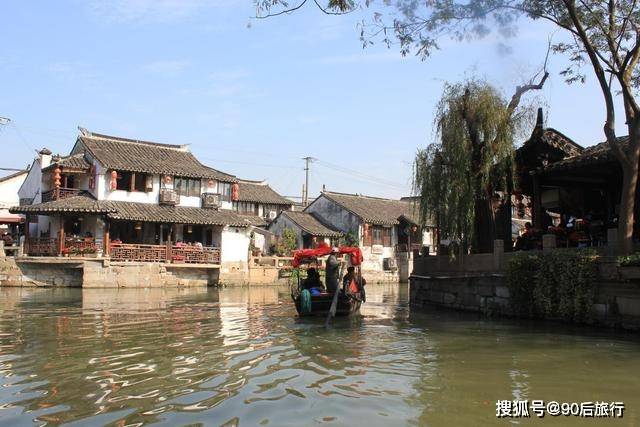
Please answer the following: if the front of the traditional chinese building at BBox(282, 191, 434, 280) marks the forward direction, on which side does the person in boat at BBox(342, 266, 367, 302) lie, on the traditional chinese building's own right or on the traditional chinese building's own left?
on the traditional chinese building's own right

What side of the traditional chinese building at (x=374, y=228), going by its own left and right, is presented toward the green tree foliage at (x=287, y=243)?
right

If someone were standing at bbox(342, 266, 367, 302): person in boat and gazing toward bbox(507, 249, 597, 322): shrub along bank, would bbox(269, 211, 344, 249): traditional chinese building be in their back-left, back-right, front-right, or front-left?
back-left

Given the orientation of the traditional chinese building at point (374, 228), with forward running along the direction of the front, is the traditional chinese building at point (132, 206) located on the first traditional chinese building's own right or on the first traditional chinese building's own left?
on the first traditional chinese building's own right

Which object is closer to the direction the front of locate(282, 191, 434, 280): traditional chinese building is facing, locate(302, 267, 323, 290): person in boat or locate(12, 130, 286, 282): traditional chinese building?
the person in boat

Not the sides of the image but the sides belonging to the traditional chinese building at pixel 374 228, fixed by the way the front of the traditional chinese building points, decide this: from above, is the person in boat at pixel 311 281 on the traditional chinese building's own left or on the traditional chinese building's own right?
on the traditional chinese building's own right

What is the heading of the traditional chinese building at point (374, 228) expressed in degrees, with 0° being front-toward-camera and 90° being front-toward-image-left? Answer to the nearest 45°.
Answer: approximately 315°
